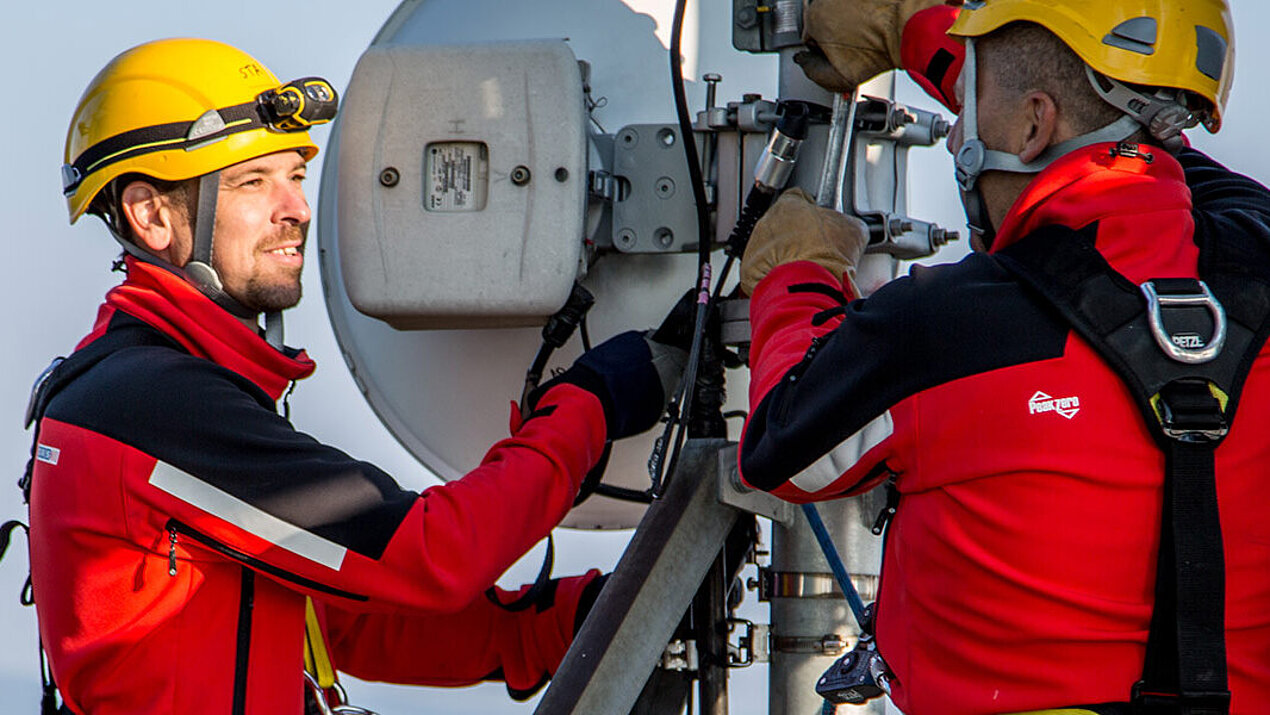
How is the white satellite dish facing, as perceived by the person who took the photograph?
facing away from the viewer and to the right of the viewer

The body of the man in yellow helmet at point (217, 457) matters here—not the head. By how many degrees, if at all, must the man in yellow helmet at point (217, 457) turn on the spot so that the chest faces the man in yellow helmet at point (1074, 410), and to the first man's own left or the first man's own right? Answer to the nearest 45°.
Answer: approximately 45° to the first man's own right

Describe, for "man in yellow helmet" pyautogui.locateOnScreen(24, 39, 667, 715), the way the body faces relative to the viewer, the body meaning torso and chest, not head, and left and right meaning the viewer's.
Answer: facing to the right of the viewer

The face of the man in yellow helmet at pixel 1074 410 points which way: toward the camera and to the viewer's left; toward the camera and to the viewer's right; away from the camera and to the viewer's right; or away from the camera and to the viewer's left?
away from the camera and to the viewer's left

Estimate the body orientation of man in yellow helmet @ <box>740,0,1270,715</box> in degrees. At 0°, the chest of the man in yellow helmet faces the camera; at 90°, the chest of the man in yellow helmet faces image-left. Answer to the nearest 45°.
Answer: approximately 135°

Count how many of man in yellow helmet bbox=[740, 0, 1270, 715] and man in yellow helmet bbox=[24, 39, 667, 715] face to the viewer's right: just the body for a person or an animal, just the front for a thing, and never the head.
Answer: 1
